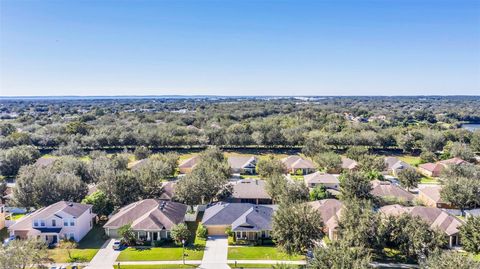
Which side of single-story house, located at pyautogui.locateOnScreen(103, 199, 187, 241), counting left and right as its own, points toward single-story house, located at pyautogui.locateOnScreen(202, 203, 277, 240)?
left

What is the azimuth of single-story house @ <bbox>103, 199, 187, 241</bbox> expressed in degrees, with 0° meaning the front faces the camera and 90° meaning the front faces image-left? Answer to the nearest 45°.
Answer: approximately 0°

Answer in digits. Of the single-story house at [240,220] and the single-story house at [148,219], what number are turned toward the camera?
2

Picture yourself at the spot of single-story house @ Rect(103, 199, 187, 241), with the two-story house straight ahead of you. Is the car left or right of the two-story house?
left

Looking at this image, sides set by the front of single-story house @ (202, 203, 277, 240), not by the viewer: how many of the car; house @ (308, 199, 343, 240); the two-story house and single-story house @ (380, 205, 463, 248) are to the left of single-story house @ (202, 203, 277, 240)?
2

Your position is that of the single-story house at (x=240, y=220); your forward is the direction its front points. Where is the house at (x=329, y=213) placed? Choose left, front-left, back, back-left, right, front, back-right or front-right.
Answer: left

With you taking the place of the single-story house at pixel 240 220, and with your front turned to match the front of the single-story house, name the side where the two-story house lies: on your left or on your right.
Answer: on your right

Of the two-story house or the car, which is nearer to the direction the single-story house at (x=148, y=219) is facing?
the car

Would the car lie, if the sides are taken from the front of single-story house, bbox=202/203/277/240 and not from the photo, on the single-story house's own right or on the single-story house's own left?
on the single-story house's own right

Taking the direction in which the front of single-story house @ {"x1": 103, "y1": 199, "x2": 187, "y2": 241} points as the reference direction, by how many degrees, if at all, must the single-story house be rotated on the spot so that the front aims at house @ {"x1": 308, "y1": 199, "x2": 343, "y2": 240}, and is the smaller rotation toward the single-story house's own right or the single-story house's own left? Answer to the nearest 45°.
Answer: approximately 90° to the single-story house's own left

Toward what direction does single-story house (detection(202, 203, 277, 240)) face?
toward the camera

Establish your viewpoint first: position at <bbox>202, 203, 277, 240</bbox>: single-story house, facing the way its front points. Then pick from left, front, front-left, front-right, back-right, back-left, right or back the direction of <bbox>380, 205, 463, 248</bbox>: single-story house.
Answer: left

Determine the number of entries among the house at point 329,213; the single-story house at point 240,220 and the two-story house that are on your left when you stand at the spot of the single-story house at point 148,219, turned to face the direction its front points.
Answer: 2
